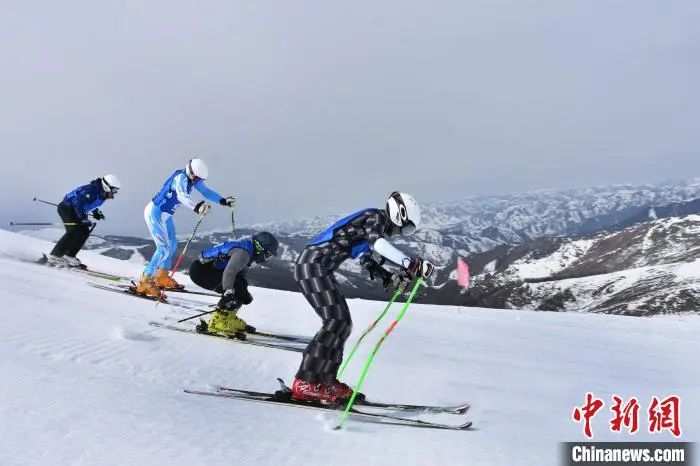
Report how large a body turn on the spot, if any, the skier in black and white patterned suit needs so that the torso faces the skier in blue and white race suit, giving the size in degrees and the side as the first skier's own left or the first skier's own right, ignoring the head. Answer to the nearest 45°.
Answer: approximately 135° to the first skier's own left

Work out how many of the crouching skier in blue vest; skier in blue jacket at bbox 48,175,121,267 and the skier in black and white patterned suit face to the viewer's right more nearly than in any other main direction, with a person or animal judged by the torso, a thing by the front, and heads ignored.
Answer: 3

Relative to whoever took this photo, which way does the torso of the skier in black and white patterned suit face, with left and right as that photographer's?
facing to the right of the viewer

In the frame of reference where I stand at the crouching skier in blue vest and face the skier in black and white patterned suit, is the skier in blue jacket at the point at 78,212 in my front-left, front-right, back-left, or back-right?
back-right

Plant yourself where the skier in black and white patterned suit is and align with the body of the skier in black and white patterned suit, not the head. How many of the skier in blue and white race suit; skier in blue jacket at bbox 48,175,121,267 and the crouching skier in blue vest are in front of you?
0

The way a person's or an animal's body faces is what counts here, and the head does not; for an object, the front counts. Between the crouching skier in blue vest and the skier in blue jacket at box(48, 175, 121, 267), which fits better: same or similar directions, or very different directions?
same or similar directions

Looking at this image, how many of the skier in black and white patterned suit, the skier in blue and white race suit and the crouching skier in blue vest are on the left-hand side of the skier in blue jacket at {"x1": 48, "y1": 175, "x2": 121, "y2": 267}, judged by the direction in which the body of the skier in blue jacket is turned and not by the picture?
0

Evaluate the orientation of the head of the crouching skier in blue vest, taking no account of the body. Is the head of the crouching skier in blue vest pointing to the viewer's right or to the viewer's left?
to the viewer's right

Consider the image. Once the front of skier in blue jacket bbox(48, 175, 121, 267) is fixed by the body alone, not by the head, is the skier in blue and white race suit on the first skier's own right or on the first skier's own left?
on the first skier's own right

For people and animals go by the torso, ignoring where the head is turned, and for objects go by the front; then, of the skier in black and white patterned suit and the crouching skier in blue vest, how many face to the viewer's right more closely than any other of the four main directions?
2

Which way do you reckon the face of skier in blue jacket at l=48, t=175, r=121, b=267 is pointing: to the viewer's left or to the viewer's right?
to the viewer's right

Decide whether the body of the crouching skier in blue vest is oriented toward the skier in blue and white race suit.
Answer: no

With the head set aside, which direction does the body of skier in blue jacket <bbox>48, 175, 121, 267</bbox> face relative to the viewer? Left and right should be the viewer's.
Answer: facing to the right of the viewer

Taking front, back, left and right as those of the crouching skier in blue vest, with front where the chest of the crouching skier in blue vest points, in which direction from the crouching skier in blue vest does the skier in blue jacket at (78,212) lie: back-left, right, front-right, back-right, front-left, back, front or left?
back-left

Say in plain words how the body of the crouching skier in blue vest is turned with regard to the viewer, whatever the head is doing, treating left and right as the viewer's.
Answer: facing to the right of the viewer

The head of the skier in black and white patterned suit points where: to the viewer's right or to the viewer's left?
to the viewer's right
